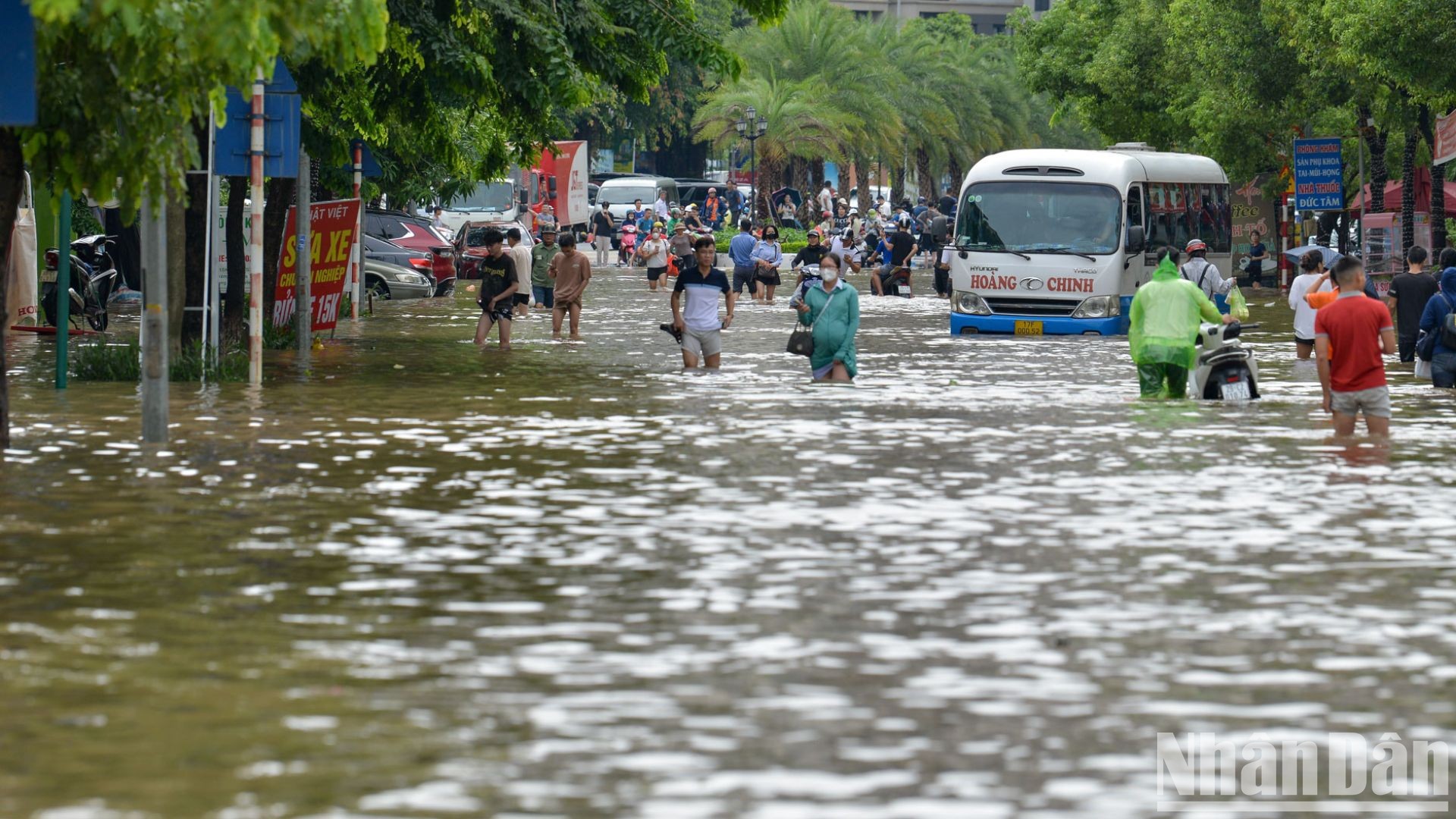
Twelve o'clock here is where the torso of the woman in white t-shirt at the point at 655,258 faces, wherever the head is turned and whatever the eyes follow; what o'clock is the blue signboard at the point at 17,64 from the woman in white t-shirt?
The blue signboard is roughly at 12 o'clock from the woman in white t-shirt.

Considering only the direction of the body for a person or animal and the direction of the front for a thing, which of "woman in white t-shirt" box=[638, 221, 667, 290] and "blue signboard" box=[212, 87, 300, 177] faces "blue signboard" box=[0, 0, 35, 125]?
the woman in white t-shirt

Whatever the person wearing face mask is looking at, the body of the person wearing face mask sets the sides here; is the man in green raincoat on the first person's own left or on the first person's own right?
on the first person's own left

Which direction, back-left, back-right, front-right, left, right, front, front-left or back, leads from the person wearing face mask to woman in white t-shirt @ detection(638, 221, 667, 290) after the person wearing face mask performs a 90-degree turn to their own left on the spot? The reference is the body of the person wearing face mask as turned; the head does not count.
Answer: left

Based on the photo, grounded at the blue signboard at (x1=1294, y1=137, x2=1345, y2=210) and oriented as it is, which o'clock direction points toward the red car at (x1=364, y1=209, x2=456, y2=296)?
The red car is roughly at 3 o'clock from the blue signboard.

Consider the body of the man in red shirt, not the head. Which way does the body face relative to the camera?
away from the camera

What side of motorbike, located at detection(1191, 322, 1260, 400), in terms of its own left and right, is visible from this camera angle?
back

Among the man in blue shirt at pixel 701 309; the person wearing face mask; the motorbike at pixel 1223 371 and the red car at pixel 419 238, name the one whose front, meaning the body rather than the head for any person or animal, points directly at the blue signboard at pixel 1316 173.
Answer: the motorbike

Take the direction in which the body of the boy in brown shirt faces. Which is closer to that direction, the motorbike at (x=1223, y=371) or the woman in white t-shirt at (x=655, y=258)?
the motorbike
